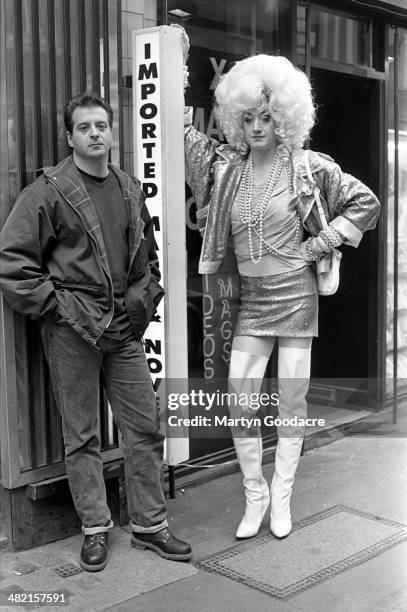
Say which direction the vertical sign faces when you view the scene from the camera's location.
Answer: facing the viewer and to the left of the viewer

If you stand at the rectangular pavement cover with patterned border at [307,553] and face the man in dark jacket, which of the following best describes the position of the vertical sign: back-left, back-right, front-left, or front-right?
front-right

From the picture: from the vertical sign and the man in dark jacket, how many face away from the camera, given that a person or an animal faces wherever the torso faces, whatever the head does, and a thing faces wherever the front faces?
0

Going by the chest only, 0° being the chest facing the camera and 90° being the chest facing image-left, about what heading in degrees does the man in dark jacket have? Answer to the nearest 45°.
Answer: approximately 315°

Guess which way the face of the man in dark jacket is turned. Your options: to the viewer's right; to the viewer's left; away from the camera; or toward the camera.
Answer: toward the camera
